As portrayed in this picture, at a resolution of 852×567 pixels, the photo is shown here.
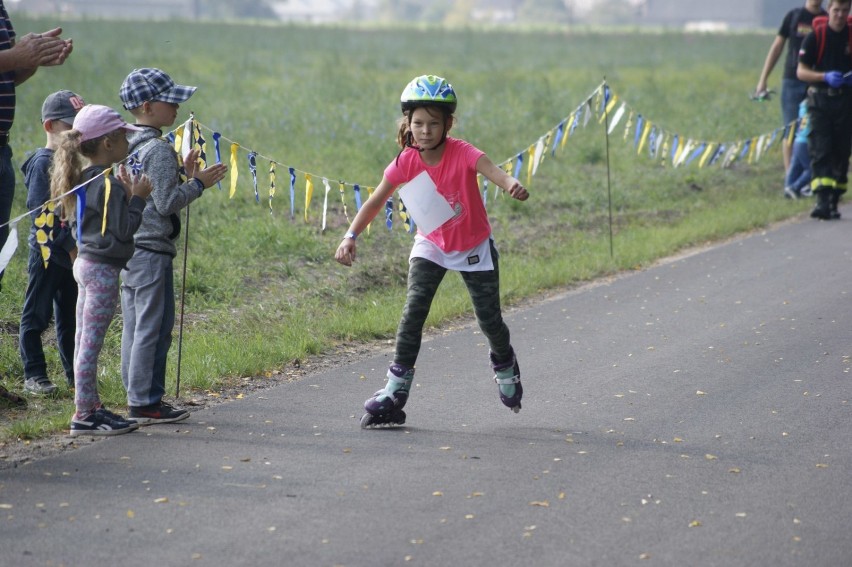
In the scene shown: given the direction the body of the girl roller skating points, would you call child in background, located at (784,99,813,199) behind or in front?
behind

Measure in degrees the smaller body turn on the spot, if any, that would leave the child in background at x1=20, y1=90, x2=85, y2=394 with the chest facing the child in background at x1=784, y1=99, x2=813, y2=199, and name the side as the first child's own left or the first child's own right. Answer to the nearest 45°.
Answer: approximately 45° to the first child's own left

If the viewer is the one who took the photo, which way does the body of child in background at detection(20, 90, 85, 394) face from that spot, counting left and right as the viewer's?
facing to the right of the viewer

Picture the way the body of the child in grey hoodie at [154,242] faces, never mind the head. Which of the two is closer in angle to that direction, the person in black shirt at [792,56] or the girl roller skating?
the girl roller skating

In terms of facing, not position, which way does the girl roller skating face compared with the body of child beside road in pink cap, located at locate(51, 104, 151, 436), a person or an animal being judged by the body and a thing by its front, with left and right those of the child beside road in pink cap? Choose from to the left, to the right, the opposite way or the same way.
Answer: to the right

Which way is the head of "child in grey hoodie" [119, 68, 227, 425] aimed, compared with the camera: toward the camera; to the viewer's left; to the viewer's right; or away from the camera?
to the viewer's right

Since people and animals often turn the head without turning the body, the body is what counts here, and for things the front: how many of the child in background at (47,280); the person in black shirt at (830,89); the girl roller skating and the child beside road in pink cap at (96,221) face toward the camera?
2

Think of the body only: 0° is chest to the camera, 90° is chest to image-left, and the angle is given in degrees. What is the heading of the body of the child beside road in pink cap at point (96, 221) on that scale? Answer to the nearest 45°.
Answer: approximately 270°

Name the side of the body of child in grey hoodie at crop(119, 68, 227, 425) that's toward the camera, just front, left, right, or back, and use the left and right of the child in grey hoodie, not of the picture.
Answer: right

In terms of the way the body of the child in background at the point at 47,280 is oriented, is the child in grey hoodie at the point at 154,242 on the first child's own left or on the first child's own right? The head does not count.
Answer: on the first child's own right

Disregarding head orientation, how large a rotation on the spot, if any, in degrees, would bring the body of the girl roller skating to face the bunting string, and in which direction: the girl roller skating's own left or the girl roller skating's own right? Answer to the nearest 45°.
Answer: approximately 180°
